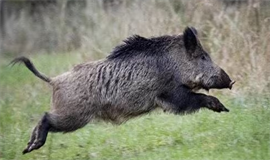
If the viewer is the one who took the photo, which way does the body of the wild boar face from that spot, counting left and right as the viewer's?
facing to the right of the viewer
